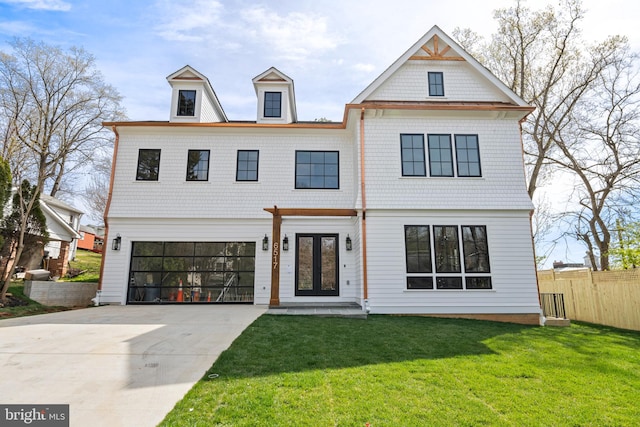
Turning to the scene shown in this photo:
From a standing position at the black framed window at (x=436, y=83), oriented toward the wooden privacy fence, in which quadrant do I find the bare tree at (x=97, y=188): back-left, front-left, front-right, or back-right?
back-left

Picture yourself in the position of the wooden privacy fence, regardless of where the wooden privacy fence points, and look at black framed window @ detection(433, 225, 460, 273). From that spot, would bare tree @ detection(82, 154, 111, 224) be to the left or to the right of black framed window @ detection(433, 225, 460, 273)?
right

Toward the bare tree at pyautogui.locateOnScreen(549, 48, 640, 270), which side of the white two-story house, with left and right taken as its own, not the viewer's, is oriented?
left

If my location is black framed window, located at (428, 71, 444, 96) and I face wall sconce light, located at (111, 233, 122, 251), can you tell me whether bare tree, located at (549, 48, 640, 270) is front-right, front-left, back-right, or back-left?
back-right

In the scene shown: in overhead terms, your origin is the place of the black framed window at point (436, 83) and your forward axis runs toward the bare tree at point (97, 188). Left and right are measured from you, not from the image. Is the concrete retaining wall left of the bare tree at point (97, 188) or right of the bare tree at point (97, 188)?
left

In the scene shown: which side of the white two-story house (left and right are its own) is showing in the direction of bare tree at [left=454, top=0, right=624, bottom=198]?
left

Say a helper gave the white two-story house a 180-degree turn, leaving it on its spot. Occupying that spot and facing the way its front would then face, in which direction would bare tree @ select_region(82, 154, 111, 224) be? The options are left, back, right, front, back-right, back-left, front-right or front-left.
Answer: front-left

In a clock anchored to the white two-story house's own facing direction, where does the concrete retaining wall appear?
The concrete retaining wall is roughly at 3 o'clock from the white two-story house.

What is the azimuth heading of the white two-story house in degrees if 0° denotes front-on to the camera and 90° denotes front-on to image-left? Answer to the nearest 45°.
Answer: approximately 0°

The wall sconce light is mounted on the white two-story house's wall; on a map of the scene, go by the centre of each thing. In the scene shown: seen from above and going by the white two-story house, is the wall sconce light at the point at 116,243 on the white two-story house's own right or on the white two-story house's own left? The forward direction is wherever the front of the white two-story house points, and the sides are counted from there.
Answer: on the white two-story house's own right

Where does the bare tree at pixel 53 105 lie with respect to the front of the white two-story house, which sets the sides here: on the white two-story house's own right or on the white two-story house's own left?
on the white two-story house's own right
